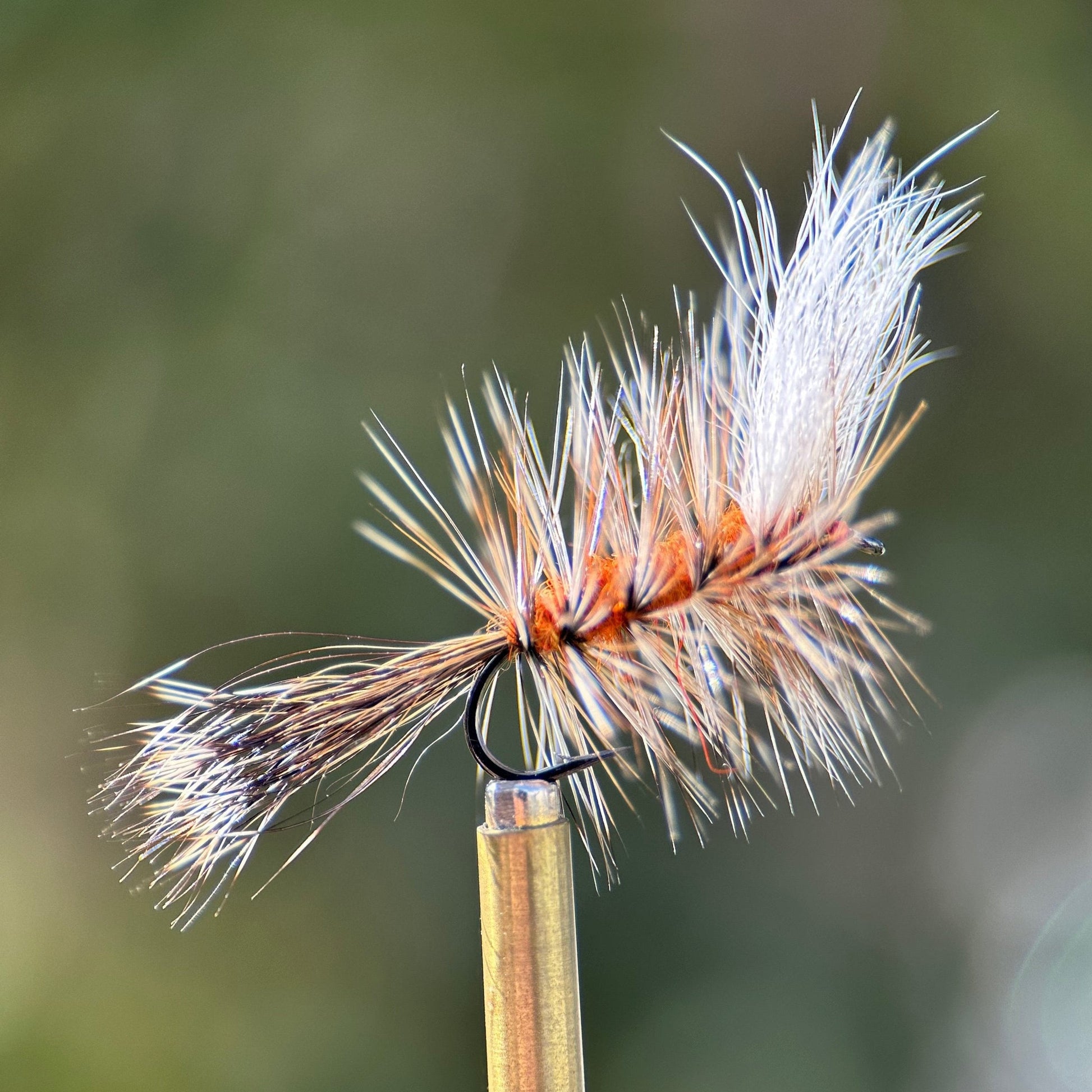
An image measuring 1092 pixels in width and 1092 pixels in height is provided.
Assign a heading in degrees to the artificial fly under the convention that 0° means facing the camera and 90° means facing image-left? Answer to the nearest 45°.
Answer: approximately 270°
